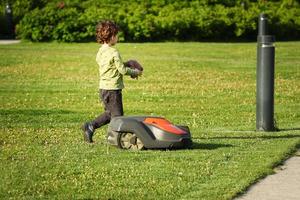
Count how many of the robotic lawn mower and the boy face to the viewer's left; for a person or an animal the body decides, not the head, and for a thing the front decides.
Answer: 0

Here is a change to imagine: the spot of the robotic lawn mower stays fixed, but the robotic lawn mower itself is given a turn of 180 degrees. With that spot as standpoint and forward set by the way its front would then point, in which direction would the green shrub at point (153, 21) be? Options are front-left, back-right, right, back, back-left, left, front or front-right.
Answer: right

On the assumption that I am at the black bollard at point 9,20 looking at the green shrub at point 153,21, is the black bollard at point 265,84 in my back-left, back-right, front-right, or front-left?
front-right

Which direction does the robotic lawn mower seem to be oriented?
to the viewer's right

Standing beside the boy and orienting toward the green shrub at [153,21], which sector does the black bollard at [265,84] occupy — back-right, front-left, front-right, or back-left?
front-right

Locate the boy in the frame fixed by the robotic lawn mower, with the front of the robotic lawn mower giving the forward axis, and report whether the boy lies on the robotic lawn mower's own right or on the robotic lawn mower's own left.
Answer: on the robotic lawn mower's own left

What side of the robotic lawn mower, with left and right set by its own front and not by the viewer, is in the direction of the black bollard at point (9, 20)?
left

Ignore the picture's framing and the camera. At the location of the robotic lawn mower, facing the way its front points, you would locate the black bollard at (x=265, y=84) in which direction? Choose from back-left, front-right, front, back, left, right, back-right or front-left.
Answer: front-left

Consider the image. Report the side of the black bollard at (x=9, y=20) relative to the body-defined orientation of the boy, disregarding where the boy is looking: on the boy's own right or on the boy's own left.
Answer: on the boy's own left

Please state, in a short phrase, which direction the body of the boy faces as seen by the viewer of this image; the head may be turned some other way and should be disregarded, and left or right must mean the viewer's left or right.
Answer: facing away from the viewer and to the right of the viewer

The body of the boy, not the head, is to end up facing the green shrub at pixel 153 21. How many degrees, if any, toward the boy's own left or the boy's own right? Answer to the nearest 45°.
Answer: approximately 45° to the boy's own left

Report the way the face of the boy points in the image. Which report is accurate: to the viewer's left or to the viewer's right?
to the viewer's right
